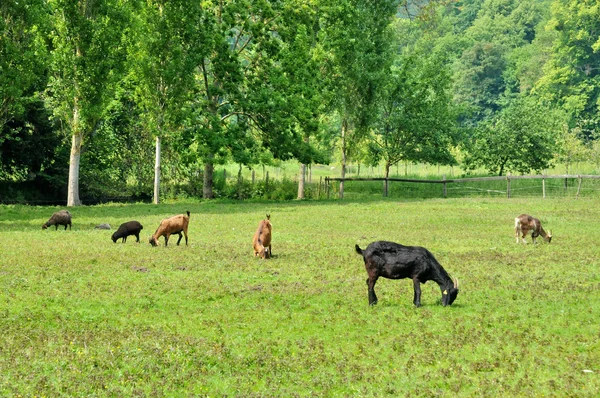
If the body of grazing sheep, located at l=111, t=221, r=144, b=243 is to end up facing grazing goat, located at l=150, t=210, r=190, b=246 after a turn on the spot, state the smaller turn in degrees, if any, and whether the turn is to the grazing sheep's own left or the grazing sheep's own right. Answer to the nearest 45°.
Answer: approximately 135° to the grazing sheep's own left

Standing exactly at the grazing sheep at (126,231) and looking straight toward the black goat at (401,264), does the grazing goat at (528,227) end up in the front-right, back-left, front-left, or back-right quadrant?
front-left

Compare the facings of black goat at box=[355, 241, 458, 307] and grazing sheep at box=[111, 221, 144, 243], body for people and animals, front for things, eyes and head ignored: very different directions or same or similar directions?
very different directions

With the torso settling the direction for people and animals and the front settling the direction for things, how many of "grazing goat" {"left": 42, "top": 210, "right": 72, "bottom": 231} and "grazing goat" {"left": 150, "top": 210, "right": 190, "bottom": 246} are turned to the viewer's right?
0

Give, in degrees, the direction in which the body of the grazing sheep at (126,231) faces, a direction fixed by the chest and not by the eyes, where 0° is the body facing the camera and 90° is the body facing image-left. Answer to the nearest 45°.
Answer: approximately 90°

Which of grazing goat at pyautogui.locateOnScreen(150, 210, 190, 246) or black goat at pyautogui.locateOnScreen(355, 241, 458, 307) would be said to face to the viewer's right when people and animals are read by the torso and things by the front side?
the black goat

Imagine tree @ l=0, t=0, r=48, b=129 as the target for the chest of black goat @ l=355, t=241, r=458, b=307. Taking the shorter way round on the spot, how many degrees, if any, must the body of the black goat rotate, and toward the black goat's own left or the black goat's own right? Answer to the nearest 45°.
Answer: approximately 135° to the black goat's own left

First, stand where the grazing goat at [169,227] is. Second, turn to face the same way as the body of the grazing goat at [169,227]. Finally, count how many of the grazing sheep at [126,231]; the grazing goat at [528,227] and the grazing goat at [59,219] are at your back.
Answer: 1

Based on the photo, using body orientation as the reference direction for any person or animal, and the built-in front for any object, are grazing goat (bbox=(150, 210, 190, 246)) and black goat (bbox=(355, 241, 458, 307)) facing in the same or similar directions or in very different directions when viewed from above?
very different directions

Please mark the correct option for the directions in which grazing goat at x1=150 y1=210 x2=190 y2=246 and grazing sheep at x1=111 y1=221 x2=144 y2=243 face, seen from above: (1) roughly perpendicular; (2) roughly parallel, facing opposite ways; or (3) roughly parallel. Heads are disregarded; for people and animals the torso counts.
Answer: roughly parallel

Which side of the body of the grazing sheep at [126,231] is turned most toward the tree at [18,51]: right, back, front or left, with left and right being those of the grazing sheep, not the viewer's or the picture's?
right

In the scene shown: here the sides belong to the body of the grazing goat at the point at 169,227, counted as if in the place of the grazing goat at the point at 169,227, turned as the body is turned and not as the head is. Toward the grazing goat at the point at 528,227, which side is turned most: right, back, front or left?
back

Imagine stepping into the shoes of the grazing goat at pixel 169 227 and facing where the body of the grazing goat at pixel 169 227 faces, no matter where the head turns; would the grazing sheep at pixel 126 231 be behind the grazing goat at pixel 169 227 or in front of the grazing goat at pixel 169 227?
in front

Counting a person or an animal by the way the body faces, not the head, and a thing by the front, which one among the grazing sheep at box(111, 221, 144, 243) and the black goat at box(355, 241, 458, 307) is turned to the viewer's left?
the grazing sheep

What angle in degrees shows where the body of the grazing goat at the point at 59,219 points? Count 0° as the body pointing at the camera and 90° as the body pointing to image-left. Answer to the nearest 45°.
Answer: approximately 90°
